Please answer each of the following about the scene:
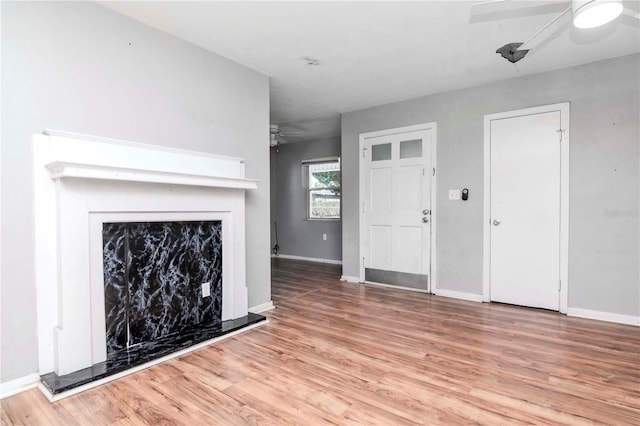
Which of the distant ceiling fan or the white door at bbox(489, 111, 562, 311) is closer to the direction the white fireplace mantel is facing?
the white door

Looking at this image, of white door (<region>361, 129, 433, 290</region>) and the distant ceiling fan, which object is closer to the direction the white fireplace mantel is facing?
the white door

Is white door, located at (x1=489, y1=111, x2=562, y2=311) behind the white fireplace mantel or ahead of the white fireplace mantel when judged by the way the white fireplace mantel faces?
ahead

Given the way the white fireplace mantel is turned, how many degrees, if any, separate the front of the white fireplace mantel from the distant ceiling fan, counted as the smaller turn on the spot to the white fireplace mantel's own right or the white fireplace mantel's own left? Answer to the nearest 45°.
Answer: approximately 90° to the white fireplace mantel's own left

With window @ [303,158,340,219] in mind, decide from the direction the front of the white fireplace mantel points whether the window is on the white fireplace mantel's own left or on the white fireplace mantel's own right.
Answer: on the white fireplace mantel's own left
